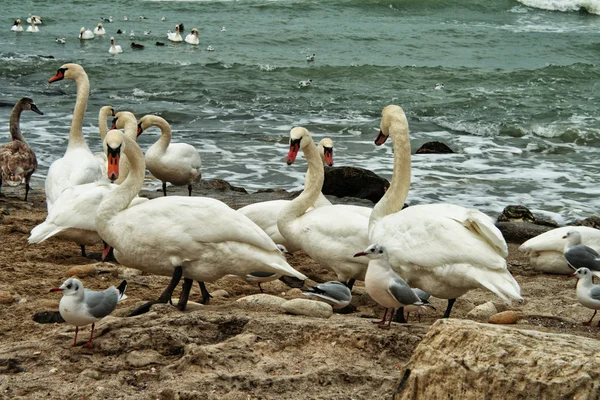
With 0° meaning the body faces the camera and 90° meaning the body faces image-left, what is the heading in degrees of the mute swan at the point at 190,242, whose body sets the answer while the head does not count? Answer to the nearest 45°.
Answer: approximately 90°

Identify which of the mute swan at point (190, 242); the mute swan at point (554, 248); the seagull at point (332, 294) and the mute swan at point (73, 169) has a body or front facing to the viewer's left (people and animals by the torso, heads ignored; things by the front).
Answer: the mute swan at point (190, 242)

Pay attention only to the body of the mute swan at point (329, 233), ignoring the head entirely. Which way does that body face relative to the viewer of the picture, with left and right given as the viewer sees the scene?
facing to the left of the viewer

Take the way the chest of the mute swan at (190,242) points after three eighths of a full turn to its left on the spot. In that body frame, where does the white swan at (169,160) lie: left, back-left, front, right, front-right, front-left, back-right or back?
back-left

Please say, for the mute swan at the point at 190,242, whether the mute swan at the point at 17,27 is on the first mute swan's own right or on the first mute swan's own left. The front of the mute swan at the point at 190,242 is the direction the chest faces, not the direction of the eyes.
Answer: on the first mute swan's own right

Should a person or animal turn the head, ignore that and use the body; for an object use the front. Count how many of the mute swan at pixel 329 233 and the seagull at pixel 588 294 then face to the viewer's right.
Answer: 0

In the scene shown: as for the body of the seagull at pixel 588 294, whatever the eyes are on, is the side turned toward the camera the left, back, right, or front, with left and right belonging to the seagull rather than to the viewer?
left

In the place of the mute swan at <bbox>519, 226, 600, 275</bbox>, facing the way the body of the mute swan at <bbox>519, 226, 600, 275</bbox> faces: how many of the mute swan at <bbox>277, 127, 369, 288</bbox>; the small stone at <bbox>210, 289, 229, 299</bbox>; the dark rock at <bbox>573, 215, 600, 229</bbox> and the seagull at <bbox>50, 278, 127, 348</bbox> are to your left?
1

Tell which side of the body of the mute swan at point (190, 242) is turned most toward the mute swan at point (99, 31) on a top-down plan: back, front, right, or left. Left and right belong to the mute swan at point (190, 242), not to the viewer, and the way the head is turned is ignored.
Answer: right

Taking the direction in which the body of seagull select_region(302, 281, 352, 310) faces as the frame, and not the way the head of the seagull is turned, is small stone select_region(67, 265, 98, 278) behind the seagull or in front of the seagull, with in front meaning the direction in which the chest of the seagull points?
behind

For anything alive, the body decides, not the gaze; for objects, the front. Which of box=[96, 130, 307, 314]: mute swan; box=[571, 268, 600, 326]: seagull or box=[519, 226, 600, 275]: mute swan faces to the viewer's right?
box=[519, 226, 600, 275]: mute swan

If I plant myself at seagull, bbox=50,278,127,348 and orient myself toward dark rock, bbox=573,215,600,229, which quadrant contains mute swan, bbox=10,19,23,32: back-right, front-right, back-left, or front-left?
front-left

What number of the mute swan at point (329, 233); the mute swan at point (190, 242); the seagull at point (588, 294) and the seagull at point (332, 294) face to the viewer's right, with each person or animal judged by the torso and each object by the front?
1

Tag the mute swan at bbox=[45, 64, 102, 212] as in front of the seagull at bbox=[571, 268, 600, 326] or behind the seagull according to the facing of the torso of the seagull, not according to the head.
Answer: in front
